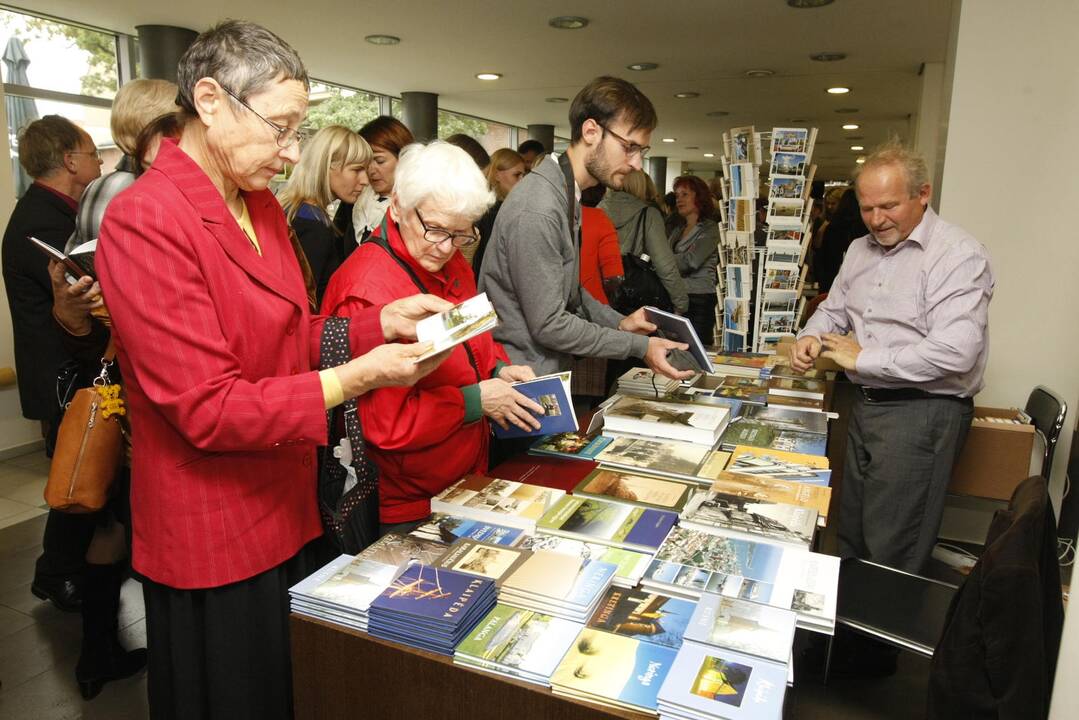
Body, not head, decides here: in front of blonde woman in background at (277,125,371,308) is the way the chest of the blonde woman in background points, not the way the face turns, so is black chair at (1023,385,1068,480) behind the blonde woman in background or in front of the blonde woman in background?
in front

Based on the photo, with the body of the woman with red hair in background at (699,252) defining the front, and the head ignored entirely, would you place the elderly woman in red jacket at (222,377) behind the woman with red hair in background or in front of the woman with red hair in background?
in front

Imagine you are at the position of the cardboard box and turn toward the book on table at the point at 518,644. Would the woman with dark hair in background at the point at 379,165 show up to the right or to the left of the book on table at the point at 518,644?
right

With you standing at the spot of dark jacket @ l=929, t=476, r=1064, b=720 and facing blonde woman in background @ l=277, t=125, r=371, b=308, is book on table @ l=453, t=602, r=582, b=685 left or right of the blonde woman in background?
left

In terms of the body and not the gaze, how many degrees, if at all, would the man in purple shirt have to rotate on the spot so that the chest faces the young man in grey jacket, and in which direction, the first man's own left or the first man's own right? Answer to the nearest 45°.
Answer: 0° — they already face them

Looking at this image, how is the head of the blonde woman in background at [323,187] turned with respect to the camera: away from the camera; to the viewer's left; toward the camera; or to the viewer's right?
to the viewer's right
